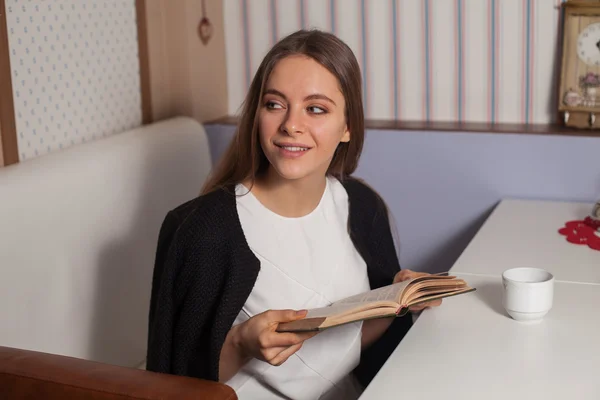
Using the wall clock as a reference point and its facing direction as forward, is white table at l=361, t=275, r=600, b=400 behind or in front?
in front

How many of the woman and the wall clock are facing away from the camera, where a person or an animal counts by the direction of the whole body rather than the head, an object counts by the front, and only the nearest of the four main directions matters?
0

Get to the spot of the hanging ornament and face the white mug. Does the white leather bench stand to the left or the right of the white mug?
right

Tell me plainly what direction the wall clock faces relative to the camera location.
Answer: facing the viewer

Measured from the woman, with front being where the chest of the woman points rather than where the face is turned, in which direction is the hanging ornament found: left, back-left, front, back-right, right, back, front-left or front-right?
back-left

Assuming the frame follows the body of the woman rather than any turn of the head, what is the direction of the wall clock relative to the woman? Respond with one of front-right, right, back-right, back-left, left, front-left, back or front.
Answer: left

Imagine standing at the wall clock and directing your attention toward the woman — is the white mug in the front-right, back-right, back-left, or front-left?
front-left

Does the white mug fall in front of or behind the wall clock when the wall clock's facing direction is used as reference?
in front

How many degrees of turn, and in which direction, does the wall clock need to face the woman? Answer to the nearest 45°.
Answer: approximately 45° to its right

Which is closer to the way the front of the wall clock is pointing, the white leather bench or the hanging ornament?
the white leather bench
